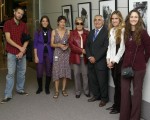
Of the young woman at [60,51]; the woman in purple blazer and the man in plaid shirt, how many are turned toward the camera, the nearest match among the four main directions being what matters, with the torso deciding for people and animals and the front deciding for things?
3

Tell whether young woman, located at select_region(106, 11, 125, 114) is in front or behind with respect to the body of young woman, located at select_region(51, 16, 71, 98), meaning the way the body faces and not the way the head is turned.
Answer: in front

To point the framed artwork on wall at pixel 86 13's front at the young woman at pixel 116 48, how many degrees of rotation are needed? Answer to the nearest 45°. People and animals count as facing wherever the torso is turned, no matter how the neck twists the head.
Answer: approximately 45° to its left

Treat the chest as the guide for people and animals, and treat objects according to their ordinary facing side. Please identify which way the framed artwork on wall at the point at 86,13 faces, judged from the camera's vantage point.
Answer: facing the viewer and to the left of the viewer

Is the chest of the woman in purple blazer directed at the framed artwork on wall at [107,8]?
no

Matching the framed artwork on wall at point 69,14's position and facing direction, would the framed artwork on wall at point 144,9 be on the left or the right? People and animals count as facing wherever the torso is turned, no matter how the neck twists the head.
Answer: on its left

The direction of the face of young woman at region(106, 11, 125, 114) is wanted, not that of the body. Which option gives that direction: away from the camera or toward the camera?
toward the camera

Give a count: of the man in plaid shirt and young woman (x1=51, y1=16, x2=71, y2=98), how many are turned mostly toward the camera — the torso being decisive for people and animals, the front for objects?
2

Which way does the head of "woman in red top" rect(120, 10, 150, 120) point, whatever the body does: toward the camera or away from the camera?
toward the camera

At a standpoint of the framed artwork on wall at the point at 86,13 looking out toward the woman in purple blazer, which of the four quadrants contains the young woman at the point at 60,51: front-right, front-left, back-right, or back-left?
front-left

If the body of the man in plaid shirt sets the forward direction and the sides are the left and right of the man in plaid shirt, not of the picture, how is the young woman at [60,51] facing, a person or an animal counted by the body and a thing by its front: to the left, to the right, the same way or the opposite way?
the same way

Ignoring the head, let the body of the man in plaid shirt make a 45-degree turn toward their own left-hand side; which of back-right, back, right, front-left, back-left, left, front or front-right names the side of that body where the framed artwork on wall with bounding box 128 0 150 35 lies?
front

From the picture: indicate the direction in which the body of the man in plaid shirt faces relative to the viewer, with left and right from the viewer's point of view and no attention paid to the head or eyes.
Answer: facing the viewer

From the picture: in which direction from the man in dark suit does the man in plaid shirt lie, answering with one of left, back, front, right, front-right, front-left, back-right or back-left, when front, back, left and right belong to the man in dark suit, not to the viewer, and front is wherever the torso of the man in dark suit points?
front-right

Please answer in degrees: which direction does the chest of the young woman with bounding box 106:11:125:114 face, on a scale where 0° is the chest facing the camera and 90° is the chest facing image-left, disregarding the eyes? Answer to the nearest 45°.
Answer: approximately 45°

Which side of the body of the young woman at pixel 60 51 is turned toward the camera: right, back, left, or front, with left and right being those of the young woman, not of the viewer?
front

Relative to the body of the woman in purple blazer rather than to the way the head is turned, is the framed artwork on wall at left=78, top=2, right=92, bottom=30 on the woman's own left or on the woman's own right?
on the woman's own left

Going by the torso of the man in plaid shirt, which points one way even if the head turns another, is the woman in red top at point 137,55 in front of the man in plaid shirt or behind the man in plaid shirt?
in front
